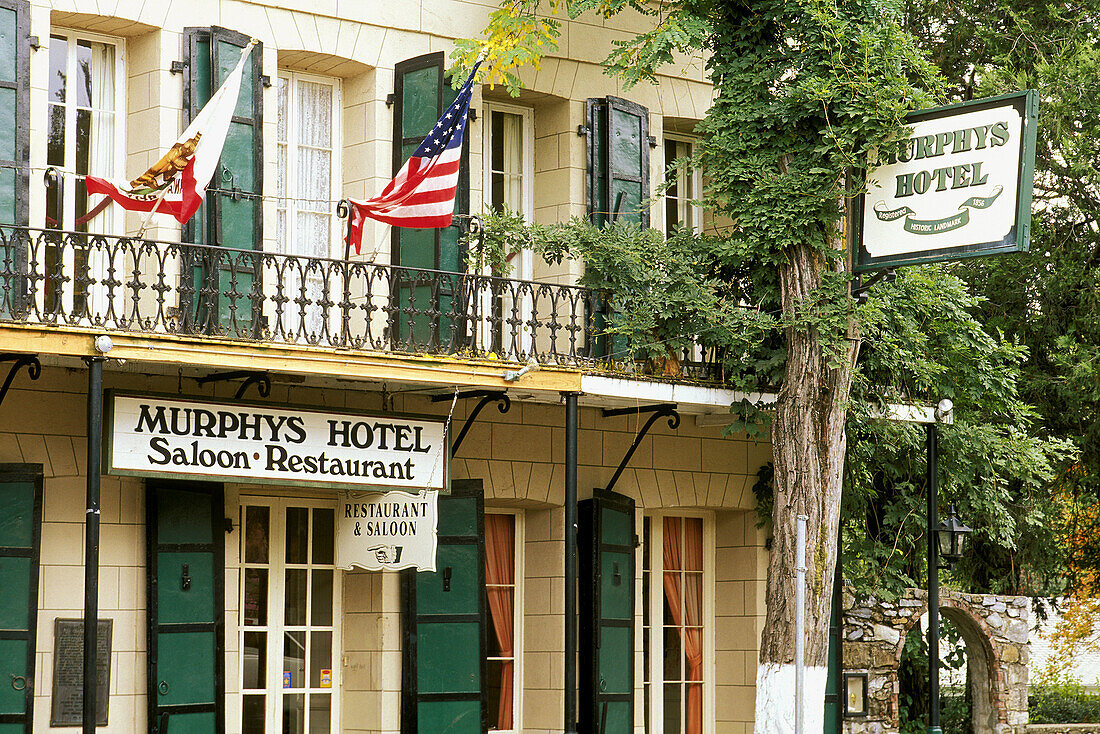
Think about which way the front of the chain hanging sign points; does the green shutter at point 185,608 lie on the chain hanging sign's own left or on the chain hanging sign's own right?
on the chain hanging sign's own right

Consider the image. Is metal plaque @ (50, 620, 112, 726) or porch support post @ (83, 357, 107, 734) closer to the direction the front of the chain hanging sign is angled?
the porch support post

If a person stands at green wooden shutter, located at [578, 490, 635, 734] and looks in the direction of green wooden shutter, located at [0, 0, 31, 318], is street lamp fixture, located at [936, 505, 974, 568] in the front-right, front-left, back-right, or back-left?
back-left

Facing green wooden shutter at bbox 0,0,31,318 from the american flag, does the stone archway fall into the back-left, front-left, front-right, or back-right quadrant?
back-right

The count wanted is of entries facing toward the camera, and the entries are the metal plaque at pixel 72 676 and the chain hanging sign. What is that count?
2
